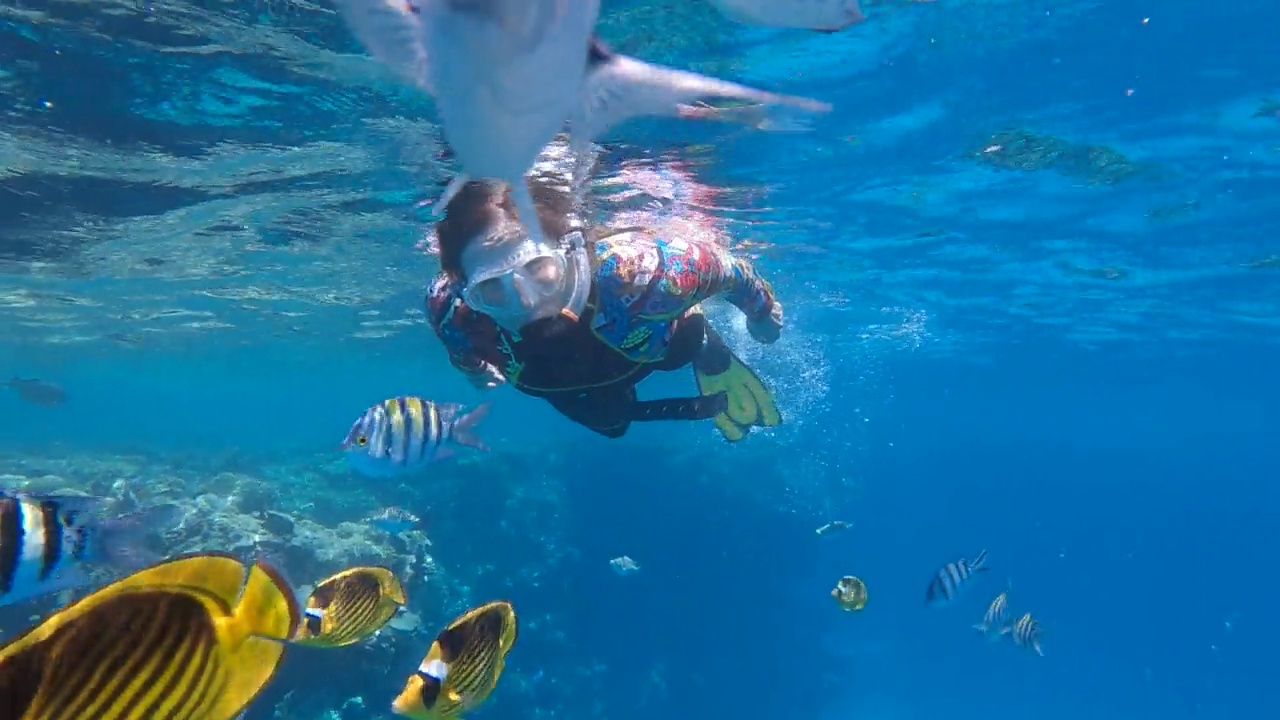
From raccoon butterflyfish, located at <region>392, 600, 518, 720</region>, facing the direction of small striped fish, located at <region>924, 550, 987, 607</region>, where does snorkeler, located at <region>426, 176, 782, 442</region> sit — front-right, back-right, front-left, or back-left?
front-left

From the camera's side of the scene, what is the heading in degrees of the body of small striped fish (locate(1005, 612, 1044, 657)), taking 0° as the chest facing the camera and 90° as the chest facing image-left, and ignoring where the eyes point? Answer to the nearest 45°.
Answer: approximately 90°

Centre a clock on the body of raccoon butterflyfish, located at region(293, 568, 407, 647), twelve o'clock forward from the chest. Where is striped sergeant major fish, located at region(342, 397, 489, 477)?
The striped sergeant major fish is roughly at 4 o'clock from the raccoon butterflyfish.

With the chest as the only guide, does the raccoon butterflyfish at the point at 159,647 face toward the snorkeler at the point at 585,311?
no

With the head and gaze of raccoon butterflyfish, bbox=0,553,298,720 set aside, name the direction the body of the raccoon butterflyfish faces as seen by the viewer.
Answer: to the viewer's left

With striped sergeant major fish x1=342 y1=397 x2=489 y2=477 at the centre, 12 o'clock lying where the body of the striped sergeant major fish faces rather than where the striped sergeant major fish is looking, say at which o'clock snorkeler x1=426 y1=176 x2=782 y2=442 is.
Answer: The snorkeler is roughly at 6 o'clock from the striped sergeant major fish.

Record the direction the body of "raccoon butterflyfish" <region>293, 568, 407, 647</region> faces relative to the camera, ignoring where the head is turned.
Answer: to the viewer's left
